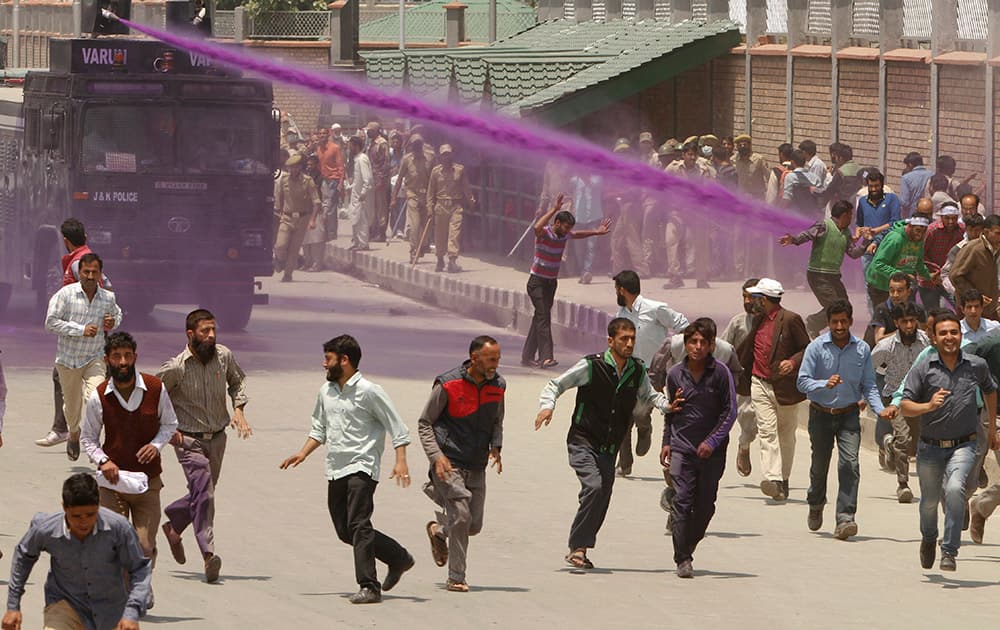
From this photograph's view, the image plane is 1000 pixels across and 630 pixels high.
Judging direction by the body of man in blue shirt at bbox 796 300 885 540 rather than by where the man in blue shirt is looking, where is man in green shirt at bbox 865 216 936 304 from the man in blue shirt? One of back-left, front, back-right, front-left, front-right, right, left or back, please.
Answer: back

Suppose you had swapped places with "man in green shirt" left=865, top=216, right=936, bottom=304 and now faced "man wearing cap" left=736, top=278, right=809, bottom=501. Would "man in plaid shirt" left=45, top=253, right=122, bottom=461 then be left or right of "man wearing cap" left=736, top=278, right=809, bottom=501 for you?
right

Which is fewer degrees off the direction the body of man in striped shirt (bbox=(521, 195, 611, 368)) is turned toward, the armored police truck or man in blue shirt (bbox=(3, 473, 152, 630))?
the man in blue shirt

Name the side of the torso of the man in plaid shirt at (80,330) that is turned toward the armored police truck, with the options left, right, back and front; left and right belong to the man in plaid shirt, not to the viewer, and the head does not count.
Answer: back

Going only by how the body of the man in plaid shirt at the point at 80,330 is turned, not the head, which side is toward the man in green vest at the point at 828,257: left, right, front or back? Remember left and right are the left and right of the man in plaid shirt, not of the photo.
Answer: left
